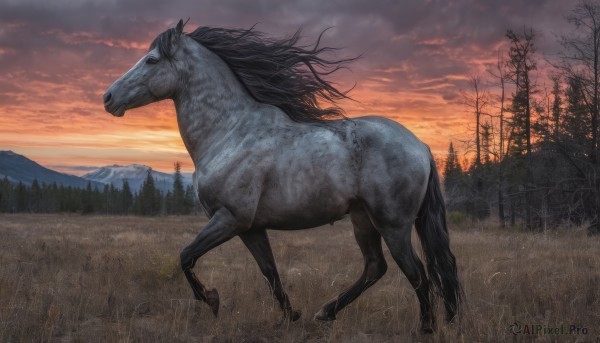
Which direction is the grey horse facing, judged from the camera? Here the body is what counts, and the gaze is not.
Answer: to the viewer's left
